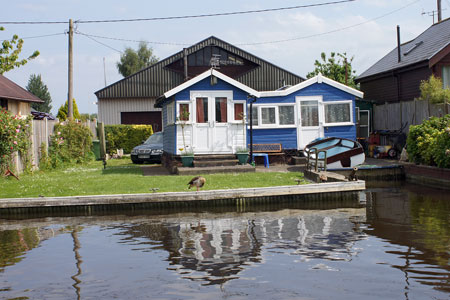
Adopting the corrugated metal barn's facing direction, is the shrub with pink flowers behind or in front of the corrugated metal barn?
in front

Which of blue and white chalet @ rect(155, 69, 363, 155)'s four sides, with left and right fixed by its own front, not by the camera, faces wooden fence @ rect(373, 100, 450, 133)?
left

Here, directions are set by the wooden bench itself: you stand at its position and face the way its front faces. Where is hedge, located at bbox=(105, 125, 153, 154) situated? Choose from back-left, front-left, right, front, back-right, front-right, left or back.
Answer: back-right

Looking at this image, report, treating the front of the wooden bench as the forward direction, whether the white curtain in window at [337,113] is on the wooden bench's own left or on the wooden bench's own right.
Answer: on the wooden bench's own left

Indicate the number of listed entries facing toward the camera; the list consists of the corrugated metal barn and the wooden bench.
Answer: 2

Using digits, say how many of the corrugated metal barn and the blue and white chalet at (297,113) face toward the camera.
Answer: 2

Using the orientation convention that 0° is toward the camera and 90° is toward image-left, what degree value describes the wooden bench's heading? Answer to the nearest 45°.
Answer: approximately 0°

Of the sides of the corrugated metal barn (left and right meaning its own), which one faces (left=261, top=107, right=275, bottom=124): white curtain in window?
front

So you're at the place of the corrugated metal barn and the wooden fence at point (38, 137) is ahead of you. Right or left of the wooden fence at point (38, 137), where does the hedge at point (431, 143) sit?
left
